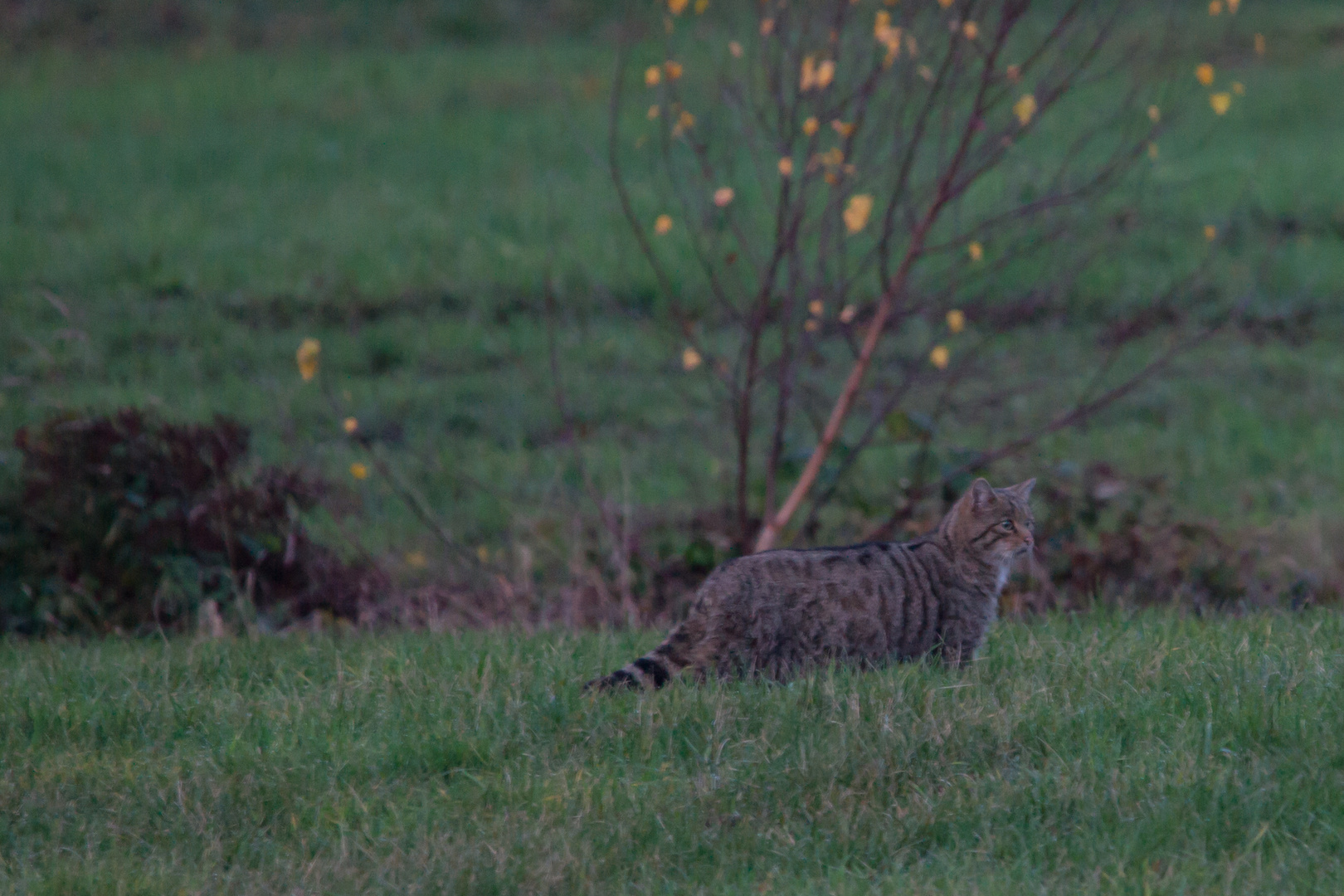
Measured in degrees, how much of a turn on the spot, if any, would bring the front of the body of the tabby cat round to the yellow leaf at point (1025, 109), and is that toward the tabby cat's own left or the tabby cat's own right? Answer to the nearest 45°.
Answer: approximately 45° to the tabby cat's own left

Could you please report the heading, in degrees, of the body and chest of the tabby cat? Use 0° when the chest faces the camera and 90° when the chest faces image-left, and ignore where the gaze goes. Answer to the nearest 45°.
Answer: approximately 270°

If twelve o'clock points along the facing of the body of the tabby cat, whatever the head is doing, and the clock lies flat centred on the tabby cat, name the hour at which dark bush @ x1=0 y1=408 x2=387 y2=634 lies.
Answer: The dark bush is roughly at 7 o'clock from the tabby cat.

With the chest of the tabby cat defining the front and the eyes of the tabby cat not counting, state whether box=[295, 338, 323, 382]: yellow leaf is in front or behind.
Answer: behind

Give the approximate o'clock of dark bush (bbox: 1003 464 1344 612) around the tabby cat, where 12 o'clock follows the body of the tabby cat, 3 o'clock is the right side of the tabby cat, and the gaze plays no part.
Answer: The dark bush is roughly at 10 o'clock from the tabby cat.

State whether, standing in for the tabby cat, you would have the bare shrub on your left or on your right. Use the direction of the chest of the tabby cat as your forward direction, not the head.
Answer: on your left
